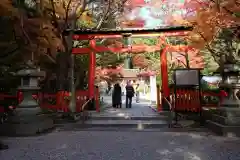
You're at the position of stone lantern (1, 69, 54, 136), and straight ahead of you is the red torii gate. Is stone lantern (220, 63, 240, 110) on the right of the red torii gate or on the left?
right

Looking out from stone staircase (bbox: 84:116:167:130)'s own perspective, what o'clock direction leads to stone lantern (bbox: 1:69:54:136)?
The stone lantern is roughly at 2 o'clock from the stone staircase.

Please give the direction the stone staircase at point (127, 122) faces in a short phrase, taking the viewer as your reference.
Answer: facing the viewer

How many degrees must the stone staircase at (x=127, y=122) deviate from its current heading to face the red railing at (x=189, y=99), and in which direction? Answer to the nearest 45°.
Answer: approximately 90° to its left

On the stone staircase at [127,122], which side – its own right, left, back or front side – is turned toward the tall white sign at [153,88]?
back

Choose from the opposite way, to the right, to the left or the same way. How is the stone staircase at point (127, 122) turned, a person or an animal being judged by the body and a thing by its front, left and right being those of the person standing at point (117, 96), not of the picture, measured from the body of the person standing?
the opposite way

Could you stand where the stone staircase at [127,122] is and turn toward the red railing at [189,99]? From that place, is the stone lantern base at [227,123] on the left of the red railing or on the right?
right

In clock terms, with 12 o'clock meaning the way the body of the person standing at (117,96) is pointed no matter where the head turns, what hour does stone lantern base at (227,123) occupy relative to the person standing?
The stone lantern base is roughly at 5 o'clock from the person standing.

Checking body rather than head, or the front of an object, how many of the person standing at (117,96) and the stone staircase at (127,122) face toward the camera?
1

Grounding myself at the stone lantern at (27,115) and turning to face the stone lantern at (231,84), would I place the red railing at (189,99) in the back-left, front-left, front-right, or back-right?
front-left

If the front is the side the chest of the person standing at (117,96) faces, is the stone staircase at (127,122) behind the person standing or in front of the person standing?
behind

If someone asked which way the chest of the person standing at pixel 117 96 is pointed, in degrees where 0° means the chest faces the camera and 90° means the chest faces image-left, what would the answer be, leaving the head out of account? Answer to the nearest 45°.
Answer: approximately 180°

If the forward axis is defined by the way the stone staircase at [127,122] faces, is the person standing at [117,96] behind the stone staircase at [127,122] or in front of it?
behind

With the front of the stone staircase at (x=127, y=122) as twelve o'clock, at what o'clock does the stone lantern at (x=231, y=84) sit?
The stone lantern is roughly at 10 o'clock from the stone staircase.
